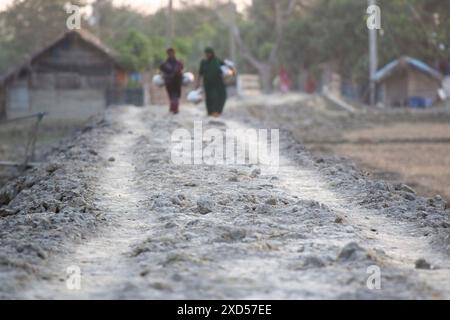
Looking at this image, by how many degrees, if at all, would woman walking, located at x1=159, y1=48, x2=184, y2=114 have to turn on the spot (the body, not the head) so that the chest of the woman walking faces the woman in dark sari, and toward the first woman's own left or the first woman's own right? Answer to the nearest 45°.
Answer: approximately 45° to the first woman's own left

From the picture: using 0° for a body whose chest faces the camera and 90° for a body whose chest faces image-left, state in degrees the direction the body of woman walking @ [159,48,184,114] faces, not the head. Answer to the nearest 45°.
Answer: approximately 0°
